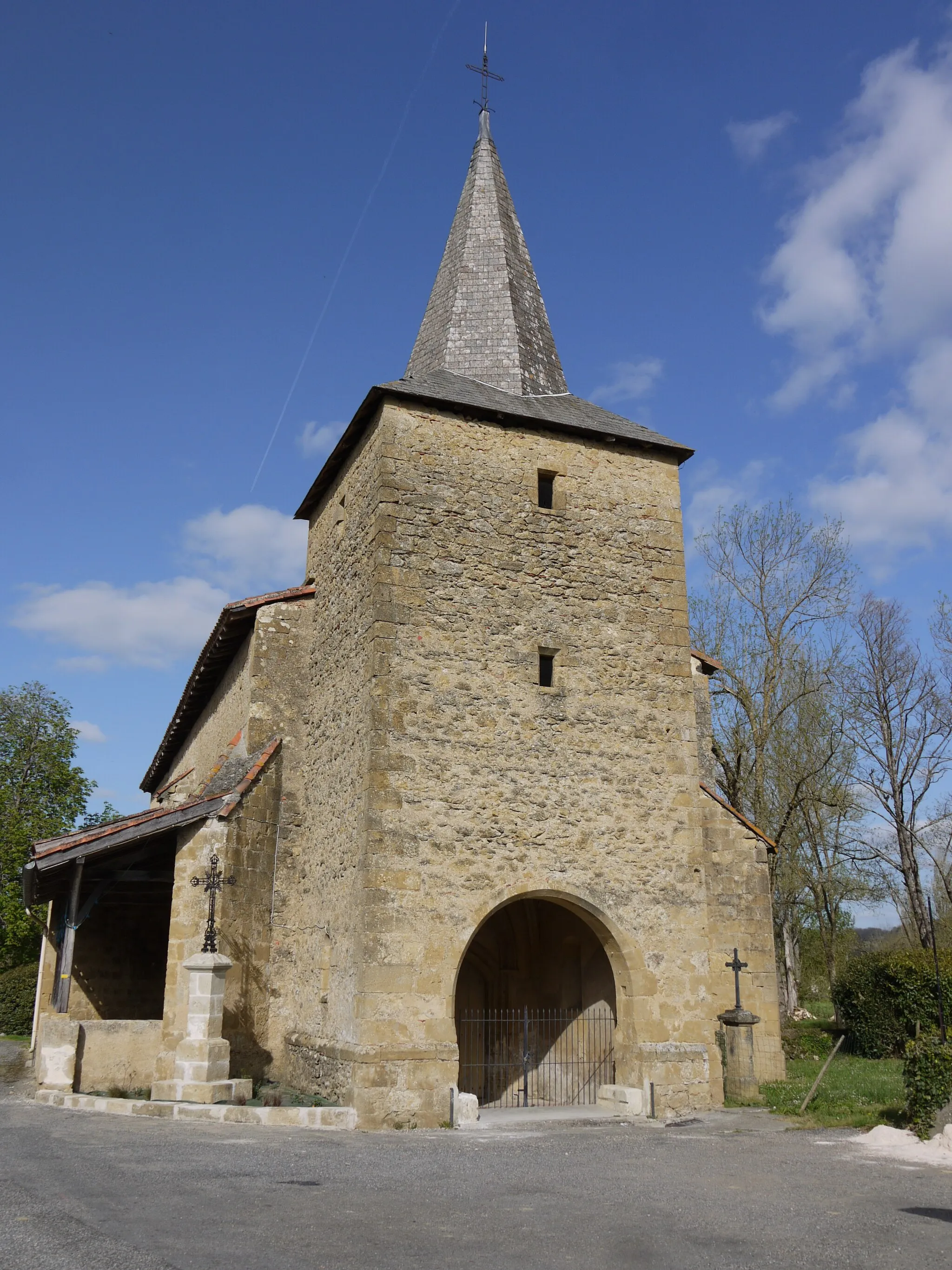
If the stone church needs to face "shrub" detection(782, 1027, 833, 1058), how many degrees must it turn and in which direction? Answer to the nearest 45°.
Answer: approximately 90° to its left

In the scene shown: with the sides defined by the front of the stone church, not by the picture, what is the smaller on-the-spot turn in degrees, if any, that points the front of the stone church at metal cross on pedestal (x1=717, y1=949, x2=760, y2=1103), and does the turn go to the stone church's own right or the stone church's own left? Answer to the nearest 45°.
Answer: approximately 45° to the stone church's own left

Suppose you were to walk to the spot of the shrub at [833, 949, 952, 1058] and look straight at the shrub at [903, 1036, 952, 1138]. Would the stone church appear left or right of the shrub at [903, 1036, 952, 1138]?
right

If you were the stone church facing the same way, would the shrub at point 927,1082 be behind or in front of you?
in front

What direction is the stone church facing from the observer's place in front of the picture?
facing the viewer and to the right of the viewer

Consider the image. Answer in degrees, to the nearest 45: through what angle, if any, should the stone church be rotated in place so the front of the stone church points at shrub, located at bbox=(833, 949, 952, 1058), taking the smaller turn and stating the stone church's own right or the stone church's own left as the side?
approximately 90° to the stone church's own left

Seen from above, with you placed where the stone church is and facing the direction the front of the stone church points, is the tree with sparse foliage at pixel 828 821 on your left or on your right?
on your left
